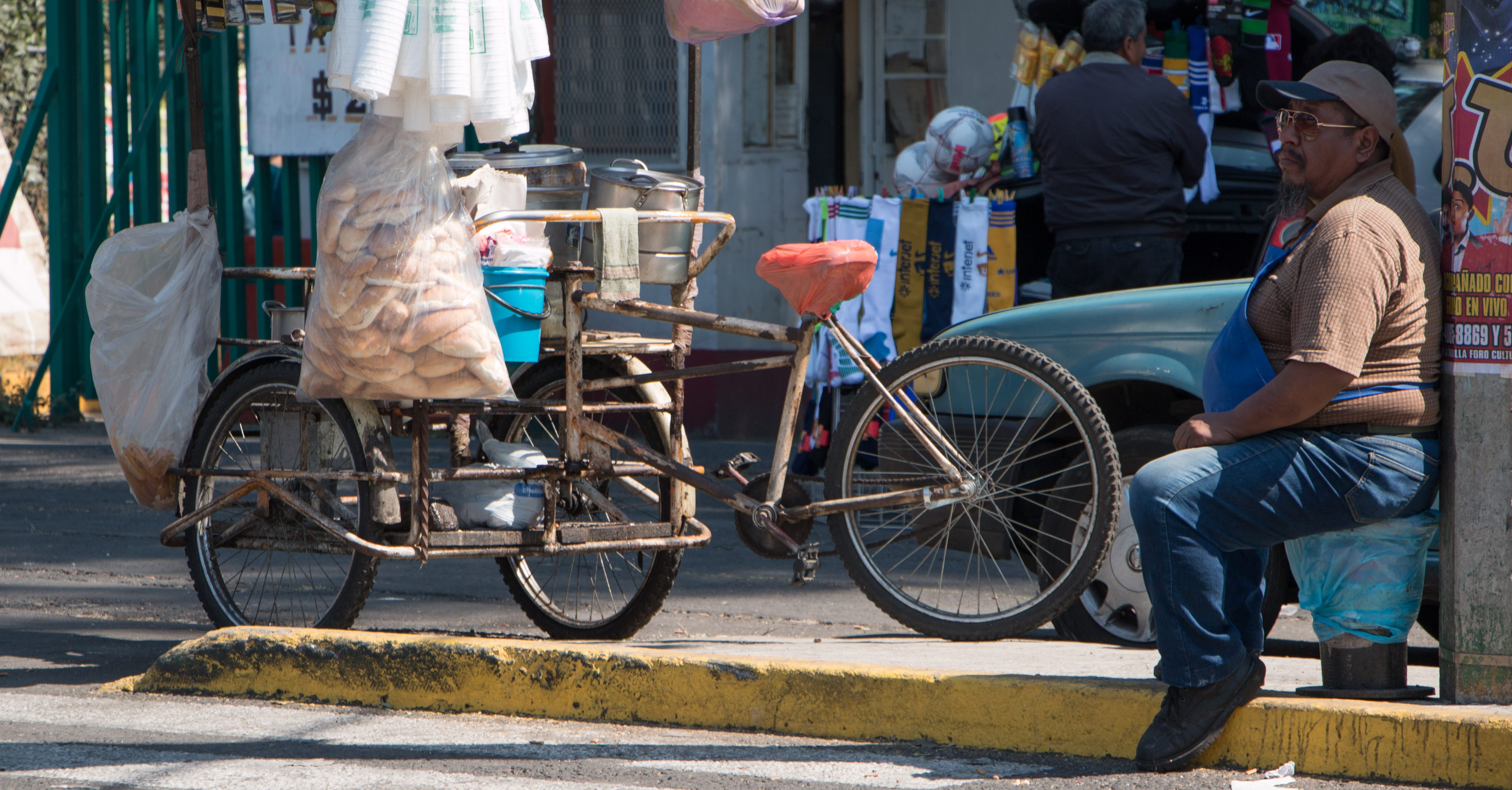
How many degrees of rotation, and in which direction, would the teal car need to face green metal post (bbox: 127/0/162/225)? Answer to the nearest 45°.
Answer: approximately 45° to its right

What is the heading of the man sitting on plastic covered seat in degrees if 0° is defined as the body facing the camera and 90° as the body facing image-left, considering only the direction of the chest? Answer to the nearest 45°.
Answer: approximately 90°

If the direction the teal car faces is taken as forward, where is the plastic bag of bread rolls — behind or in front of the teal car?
in front

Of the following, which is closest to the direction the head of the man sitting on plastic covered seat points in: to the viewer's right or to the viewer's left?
to the viewer's left

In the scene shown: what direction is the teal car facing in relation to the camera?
to the viewer's left

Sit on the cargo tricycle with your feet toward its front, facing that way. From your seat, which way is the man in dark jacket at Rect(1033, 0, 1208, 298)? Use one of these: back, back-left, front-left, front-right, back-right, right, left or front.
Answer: back-right

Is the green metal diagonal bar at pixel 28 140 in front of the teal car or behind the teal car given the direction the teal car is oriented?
in front

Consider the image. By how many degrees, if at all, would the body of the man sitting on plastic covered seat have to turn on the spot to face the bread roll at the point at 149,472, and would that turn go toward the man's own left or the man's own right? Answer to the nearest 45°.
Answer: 0° — they already face it

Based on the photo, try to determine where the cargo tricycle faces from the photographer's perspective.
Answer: facing to the left of the viewer

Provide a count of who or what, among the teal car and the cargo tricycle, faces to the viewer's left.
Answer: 2

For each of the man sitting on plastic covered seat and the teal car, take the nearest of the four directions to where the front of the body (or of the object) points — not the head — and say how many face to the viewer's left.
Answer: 2

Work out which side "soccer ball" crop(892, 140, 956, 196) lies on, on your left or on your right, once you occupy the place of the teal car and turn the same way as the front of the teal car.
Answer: on your right

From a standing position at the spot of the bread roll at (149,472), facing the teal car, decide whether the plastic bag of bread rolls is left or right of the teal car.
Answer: right

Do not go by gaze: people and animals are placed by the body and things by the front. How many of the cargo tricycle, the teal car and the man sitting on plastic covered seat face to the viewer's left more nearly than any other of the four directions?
3
